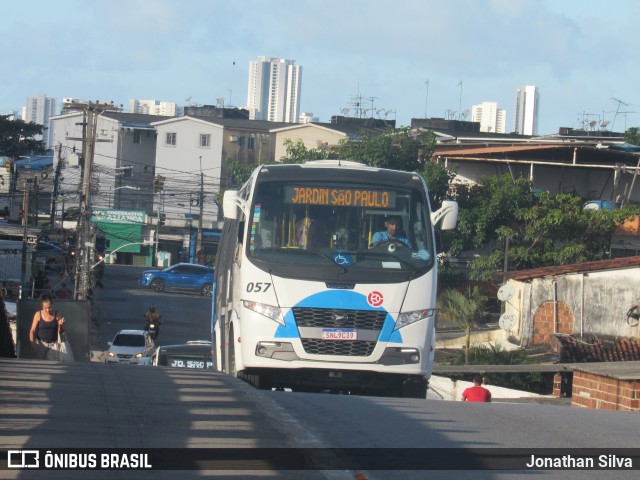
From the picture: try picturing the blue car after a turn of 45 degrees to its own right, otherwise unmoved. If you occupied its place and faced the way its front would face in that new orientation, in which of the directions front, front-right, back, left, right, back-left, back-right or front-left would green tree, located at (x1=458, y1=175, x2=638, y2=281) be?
back

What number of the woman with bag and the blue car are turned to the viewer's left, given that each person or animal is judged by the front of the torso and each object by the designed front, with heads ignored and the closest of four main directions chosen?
1

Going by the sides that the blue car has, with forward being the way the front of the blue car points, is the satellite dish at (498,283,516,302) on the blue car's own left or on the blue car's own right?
on the blue car's own left

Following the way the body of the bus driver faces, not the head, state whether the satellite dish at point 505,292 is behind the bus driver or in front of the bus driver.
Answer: behind

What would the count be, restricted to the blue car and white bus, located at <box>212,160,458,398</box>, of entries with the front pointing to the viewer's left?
1

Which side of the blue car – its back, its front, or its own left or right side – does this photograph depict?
left

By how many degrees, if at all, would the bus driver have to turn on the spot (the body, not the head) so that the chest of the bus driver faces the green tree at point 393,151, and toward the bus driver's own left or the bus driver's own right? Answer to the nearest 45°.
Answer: approximately 180°

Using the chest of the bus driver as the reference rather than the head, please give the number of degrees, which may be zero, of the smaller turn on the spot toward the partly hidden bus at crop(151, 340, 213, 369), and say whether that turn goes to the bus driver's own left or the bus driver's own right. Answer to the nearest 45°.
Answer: approximately 135° to the bus driver's own right
